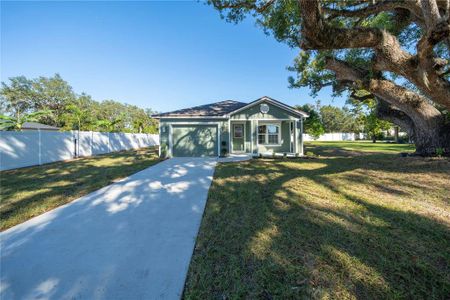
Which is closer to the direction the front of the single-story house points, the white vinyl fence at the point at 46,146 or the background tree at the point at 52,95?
the white vinyl fence

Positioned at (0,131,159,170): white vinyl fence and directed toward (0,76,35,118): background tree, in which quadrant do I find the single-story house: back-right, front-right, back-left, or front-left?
back-right

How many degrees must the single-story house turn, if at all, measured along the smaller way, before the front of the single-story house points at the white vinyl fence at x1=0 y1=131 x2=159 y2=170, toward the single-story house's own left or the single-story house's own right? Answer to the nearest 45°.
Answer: approximately 90° to the single-story house's own right

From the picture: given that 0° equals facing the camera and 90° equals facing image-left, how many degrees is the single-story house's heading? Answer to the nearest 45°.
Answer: approximately 0°

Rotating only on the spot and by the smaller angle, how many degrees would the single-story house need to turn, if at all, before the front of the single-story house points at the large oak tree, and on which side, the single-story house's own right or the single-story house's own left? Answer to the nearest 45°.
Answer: approximately 45° to the single-story house's own left

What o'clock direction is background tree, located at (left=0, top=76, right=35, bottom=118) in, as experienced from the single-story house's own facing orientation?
The background tree is roughly at 4 o'clock from the single-story house.

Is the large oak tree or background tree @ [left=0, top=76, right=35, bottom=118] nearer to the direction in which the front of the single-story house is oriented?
the large oak tree

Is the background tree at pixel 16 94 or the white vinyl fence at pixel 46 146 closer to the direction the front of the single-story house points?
the white vinyl fence

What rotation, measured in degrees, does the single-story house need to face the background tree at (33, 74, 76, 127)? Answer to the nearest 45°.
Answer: approximately 135° to its right
